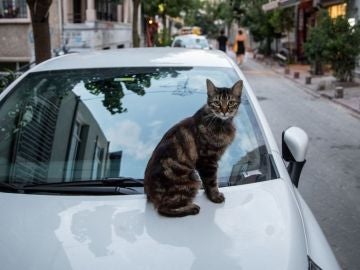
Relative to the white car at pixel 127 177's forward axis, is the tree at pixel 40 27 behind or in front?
behind

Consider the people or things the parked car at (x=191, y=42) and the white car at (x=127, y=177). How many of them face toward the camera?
2

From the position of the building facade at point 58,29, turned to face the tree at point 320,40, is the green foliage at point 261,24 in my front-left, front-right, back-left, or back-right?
front-left

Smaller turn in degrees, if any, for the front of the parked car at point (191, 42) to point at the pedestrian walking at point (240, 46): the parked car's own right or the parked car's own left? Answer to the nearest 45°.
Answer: approximately 135° to the parked car's own left

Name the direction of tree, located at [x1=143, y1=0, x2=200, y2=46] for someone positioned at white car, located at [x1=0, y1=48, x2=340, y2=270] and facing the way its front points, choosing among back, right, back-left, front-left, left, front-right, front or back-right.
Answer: back

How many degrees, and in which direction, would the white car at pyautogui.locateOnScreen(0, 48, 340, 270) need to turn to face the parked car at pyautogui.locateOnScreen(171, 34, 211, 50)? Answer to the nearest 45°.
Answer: approximately 180°

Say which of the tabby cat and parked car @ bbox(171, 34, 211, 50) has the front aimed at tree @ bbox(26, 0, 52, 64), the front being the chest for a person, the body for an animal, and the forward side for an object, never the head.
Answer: the parked car

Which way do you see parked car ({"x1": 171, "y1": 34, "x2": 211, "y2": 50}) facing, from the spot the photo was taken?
facing the viewer

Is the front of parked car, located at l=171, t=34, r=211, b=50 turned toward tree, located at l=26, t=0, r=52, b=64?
yes

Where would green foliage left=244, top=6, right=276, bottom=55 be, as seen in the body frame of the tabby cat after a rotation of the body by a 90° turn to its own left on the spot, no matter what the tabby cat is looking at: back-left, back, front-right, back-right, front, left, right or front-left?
front

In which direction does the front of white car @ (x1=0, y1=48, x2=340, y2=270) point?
toward the camera
